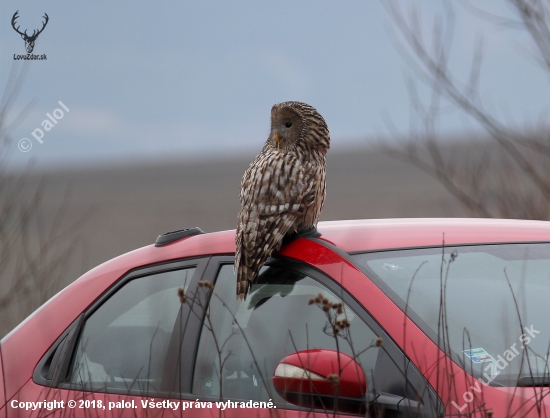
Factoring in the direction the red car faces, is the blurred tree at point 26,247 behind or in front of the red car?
behind

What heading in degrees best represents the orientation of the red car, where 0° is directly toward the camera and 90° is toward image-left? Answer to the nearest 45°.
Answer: approximately 315°
